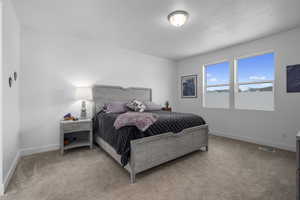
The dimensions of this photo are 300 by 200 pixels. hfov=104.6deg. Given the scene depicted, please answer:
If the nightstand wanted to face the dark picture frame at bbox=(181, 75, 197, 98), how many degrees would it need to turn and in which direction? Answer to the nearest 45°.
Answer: approximately 90° to its left

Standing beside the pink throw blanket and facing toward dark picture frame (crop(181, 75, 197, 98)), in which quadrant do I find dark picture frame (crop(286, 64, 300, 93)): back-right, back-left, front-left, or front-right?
front-right

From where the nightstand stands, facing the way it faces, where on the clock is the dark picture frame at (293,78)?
The dark picture frame is roughly at 10 o'clock from the nightstand.

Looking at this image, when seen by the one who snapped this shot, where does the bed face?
facing the viewer and to the right of the viewer

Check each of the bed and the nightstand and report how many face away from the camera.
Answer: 0

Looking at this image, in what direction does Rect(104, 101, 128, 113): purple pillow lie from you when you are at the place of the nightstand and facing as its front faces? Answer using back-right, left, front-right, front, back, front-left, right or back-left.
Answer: left

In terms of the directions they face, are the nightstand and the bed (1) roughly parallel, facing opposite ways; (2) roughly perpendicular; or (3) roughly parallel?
roughly parallel

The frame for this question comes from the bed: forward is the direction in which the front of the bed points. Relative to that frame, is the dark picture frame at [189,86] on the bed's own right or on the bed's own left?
on the bed's own left

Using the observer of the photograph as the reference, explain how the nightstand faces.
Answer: facing the viewer

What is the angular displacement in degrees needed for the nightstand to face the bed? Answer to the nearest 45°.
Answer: approximately 45° to its left

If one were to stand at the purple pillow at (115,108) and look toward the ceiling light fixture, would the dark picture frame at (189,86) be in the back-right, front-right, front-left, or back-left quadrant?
front-left
